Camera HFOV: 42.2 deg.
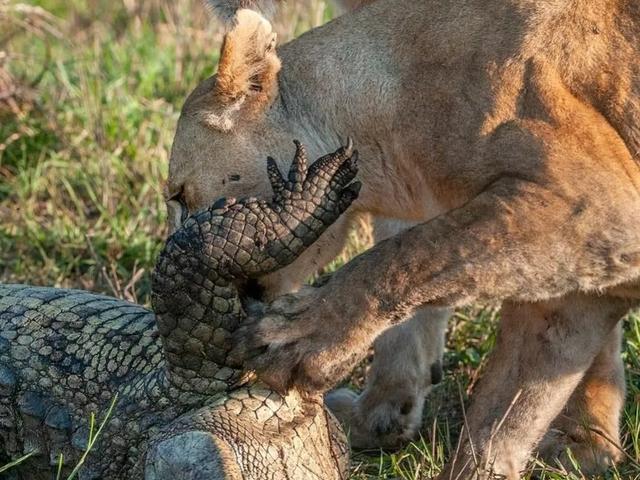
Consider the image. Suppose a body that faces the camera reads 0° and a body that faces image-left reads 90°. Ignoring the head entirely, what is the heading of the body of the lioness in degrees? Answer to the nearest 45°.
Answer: approximately 90°

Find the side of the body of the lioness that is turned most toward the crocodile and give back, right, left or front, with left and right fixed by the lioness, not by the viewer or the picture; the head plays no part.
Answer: front
